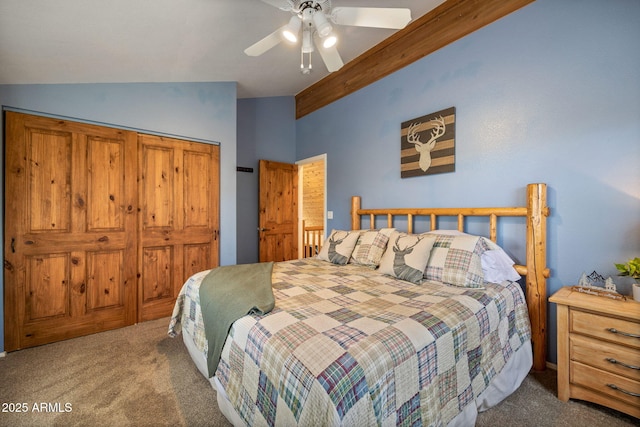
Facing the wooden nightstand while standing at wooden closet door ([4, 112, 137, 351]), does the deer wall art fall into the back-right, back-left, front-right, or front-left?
front-left

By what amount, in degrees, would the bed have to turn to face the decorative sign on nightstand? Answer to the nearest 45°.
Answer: approximately 135° to its left

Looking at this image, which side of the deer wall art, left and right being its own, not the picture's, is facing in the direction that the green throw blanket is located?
front

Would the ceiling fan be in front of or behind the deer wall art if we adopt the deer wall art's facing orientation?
in front

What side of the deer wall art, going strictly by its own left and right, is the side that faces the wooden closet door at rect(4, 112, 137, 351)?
front

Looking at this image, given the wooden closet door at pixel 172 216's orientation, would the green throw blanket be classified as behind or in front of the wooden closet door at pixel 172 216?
in front

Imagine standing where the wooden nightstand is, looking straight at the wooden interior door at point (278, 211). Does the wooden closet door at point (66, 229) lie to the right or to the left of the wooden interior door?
left

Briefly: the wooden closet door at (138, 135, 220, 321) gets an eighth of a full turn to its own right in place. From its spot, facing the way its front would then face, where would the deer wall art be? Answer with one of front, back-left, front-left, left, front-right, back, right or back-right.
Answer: front-left

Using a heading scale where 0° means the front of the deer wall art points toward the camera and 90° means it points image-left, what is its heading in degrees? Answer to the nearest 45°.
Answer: approximately 45°

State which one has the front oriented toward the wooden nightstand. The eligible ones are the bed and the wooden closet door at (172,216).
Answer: the wooden closet door

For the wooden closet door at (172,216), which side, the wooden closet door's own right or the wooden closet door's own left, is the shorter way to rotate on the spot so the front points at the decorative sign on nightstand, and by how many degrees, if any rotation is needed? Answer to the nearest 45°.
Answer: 0° — it already faces it

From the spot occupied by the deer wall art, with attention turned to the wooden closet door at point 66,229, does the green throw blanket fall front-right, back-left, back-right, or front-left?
front-left

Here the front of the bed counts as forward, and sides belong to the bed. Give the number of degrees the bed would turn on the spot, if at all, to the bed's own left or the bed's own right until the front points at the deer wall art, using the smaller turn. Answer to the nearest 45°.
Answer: approximately 135° to the bed's own right

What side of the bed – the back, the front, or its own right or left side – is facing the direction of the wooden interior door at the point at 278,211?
right

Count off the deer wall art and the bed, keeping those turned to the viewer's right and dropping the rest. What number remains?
0

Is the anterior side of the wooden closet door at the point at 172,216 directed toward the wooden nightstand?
yes

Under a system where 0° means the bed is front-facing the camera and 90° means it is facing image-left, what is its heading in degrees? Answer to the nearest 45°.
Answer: approximately 45°

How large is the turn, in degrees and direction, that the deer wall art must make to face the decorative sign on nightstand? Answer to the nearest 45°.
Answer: approximately 90° to its left
